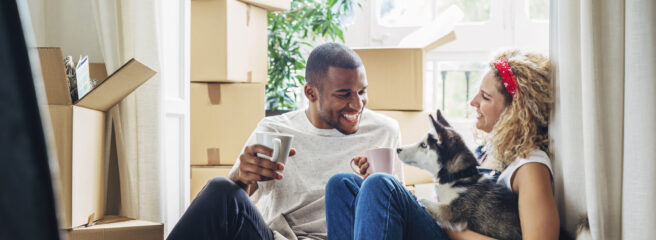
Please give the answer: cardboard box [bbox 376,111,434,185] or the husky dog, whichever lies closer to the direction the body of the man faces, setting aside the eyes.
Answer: the husky dog

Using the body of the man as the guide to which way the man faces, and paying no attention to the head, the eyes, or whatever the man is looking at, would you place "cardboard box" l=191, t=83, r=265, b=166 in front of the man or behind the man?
behind

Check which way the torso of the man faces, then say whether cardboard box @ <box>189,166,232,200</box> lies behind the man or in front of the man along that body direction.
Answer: behind

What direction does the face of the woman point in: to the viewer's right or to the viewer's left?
to the viewer's left

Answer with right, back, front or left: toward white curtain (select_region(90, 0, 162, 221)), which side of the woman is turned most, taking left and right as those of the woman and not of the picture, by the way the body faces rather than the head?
front

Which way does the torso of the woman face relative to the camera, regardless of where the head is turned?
to the viewer's left

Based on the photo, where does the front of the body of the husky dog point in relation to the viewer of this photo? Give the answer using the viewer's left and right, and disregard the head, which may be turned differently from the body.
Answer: facing to the left of the viewer

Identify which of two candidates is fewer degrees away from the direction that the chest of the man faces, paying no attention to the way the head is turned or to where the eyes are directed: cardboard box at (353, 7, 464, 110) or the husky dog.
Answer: the husky dog

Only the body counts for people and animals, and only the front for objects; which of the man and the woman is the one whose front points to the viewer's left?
the woman

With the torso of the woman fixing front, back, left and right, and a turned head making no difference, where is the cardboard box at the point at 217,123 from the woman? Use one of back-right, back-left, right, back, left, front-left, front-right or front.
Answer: front-right

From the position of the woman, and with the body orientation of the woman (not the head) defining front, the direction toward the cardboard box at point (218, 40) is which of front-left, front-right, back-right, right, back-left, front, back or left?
front-right

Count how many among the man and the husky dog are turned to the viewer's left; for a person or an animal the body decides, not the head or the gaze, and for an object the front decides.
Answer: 1

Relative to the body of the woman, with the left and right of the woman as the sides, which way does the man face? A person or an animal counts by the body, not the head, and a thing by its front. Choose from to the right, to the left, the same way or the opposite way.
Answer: to the left
